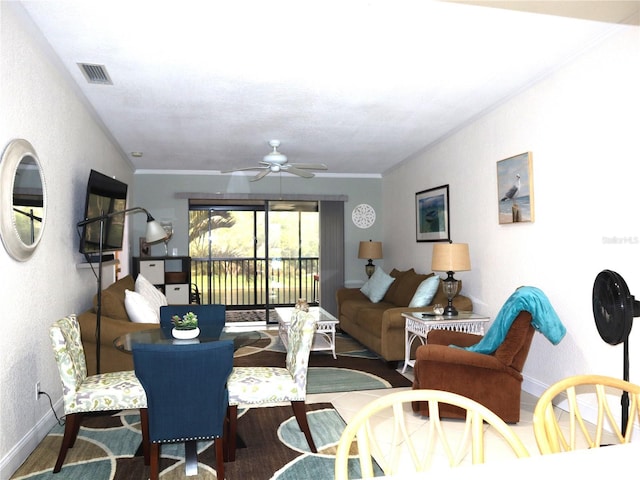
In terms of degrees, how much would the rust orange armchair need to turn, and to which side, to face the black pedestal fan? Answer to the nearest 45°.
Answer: approximately 135° to its left

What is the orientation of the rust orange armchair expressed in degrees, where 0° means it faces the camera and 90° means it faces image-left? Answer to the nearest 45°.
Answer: approximately 90°

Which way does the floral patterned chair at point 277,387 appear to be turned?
to the viewer's left

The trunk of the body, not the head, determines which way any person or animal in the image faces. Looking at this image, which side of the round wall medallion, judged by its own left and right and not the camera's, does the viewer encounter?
front

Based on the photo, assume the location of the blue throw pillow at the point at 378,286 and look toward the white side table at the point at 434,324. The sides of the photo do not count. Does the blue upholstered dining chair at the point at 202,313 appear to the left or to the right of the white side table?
right

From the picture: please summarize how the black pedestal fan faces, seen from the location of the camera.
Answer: facing the viewer and to the left of the viewer

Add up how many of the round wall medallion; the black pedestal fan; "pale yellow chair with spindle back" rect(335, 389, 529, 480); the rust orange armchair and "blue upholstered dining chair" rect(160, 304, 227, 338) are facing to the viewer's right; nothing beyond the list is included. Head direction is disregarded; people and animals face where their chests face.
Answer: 0

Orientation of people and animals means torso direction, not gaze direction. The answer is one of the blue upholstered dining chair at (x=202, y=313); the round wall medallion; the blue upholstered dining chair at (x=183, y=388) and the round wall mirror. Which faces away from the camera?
the blue upholstered dining chair at (x=183, y=388)

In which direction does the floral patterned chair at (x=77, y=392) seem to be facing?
to the viewer's right

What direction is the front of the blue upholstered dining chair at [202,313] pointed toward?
toward the camera

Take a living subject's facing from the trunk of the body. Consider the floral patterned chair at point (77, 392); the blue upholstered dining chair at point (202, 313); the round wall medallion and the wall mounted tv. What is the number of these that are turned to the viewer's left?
0

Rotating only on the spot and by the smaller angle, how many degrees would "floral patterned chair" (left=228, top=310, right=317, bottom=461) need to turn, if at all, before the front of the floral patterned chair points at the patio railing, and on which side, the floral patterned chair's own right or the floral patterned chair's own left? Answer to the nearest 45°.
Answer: approximately 90° to the floral patterned chair's own right

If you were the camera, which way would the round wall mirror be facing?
facing the viewer and to the right of the viewer

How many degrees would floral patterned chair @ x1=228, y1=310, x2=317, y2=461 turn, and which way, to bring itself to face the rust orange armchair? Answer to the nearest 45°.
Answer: approximately 180°

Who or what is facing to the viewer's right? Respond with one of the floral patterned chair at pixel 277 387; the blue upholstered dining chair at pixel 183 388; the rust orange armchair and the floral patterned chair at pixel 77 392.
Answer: the floral patterned chair at pixel 77 392
